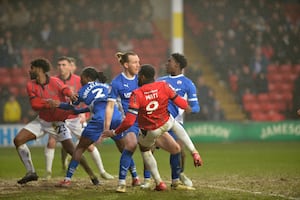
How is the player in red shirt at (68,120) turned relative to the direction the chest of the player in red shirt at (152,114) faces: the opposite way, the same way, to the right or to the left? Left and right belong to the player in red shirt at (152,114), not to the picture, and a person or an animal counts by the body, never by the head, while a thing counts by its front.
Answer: the opposite way

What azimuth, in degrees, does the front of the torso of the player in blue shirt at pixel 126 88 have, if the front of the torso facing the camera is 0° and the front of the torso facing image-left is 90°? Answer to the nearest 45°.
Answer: approximately 315°

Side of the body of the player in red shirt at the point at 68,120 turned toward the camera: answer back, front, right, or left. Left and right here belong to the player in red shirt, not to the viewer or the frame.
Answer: front

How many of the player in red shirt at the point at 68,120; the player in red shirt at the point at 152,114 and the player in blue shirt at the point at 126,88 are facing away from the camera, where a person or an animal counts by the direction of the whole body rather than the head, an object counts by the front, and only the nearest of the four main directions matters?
1

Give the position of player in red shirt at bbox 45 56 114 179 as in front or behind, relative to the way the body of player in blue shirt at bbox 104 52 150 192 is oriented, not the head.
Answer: behind

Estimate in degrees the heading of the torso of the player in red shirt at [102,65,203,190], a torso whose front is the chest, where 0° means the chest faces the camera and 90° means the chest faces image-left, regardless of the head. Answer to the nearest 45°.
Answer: approximately 180°

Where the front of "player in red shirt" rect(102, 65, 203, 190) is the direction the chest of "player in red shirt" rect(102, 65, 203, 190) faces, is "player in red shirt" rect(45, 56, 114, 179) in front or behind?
in front

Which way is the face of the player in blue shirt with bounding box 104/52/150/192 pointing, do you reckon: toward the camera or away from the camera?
toward the camera
